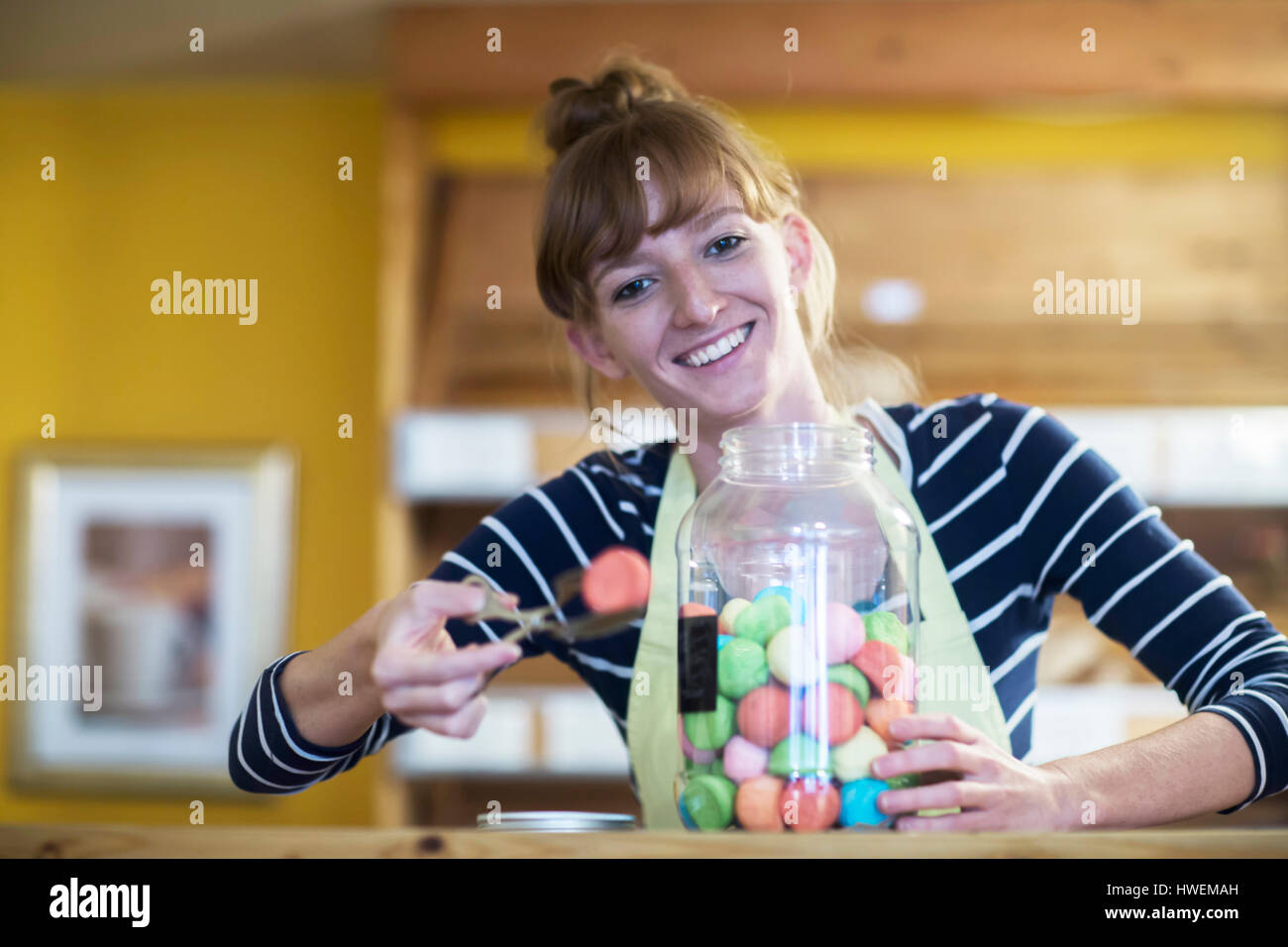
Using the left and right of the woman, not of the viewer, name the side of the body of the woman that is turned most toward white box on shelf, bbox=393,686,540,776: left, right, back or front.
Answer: back

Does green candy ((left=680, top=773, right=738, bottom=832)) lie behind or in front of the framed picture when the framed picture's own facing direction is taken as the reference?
in front

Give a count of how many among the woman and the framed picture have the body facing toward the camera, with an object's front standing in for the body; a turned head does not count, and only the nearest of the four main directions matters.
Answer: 2

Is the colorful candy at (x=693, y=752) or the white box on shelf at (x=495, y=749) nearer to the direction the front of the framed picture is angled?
the colorful candy

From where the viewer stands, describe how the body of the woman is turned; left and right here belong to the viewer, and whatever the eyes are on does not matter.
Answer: facing the viewer

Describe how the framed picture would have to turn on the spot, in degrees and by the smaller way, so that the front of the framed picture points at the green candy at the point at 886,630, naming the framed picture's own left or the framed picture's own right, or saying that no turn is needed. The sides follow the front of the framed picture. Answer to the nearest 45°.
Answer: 0° — it already faces it

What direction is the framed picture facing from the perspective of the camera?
toward the camera
